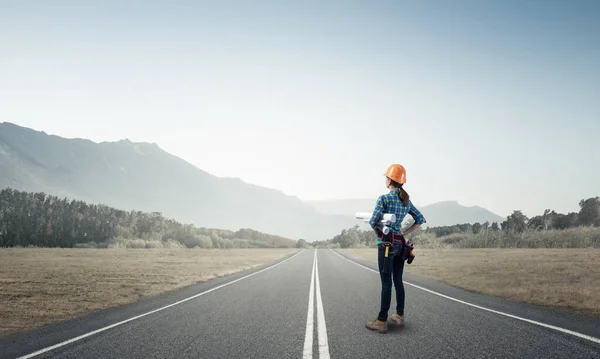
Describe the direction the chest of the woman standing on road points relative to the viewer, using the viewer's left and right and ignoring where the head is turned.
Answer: facing away from the viewer and to the left of the viewer

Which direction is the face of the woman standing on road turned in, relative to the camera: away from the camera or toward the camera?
away from the camera
